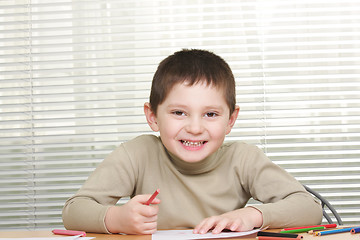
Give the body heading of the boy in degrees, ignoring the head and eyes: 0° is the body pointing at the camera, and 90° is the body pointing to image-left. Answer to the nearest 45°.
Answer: approximately 0°
